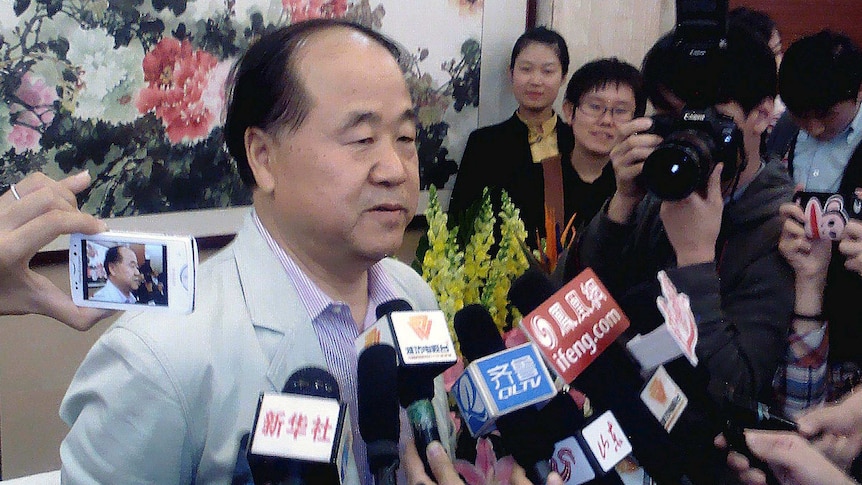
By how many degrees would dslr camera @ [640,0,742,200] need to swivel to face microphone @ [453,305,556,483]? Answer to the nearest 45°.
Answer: approximately 45° to its left

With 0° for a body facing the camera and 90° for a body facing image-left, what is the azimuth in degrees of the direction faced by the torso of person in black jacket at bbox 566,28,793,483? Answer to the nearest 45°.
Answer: approximately 45°

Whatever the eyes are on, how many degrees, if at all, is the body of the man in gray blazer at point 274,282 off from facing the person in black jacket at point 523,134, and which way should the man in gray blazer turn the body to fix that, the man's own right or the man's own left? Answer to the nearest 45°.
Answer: approximately 90° to the man's own left

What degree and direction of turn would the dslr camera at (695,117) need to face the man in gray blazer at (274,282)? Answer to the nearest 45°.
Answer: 0° — it already faces them

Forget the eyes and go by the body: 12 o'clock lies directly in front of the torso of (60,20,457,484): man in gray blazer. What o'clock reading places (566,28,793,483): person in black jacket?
The person in black jacket is roughly at 10 o'clock from the man in gray blazer.

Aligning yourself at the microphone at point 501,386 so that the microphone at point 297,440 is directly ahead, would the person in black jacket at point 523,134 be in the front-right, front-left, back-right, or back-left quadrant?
back-right
